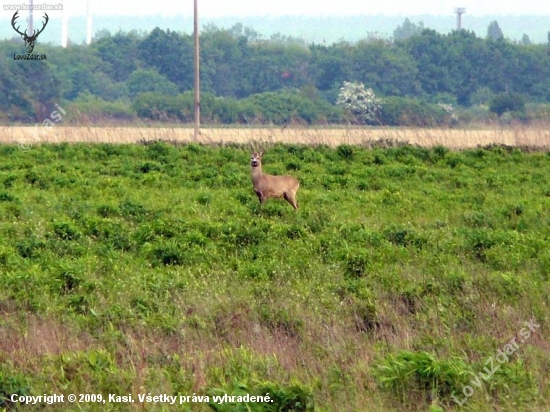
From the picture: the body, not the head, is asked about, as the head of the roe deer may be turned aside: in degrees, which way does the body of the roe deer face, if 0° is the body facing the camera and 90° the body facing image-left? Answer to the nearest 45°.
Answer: approximately 90°
